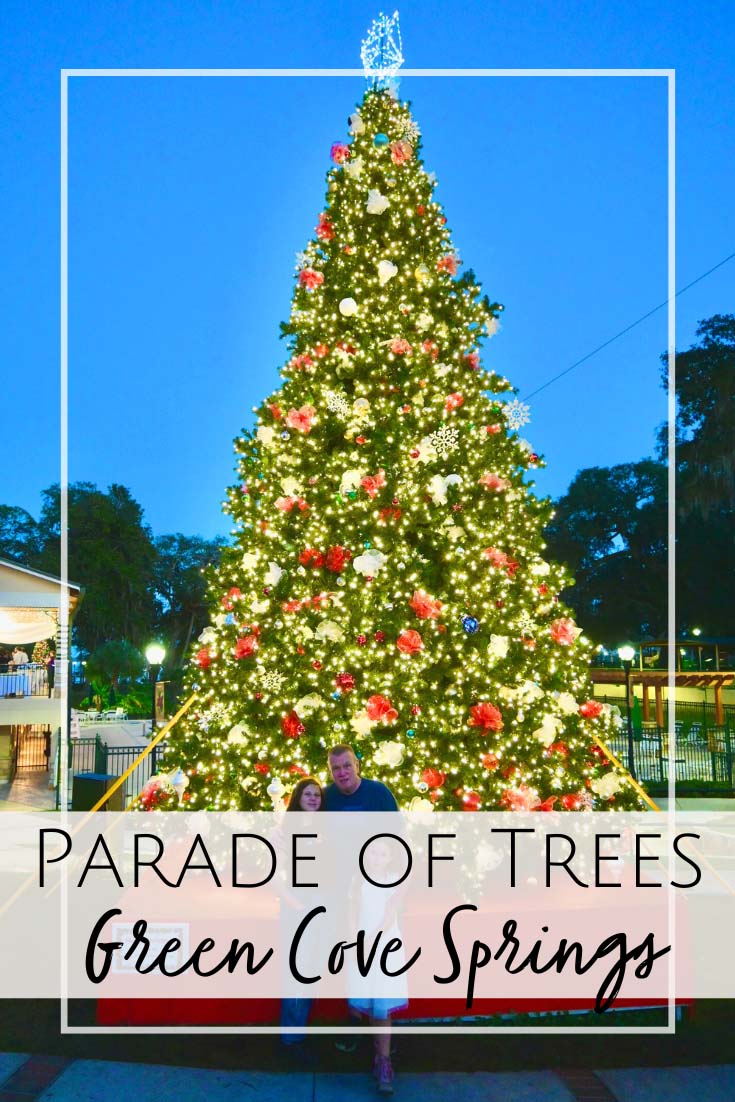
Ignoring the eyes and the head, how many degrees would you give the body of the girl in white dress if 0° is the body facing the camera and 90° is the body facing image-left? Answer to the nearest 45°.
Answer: approximately 0°

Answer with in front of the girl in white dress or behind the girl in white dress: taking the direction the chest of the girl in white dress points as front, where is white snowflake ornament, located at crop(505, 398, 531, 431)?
behind

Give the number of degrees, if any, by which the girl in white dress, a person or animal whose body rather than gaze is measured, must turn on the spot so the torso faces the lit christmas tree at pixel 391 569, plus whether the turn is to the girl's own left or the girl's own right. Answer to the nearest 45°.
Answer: approximately 180°
